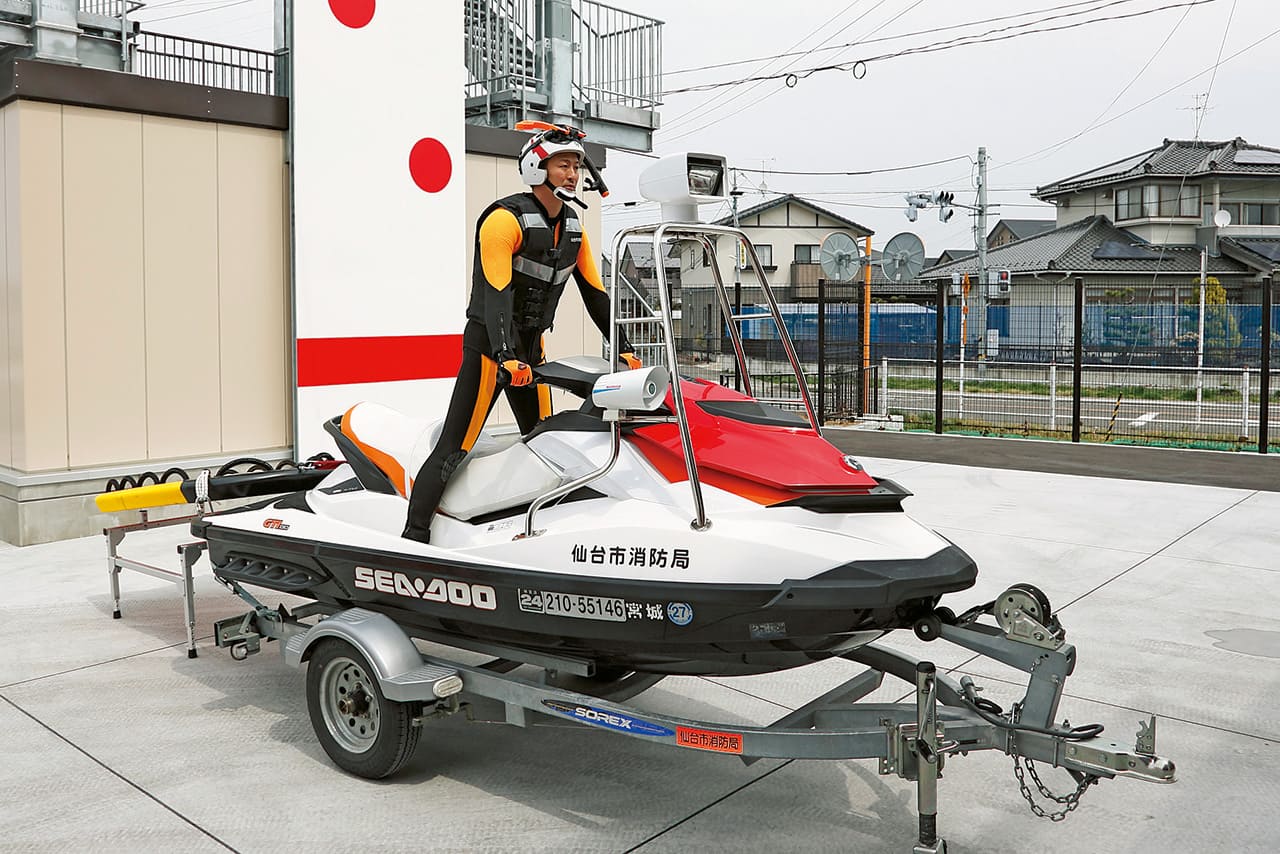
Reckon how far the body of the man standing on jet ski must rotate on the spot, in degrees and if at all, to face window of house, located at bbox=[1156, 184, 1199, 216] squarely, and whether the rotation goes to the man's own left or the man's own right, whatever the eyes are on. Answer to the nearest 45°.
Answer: approximately 90° to the man's own left

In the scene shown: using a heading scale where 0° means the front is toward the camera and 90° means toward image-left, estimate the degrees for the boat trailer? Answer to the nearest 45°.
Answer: approximately 315°

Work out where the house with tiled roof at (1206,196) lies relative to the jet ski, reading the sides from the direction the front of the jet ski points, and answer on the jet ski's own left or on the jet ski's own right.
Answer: on the jet ski's own left

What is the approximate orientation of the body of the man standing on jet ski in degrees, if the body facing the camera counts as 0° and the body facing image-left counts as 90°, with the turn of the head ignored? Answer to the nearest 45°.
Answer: approximately 315°

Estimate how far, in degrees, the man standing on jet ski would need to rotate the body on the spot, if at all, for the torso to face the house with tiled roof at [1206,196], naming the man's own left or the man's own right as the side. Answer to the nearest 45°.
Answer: approximately 90° to the man's own left

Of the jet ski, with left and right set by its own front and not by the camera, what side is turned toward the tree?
left
